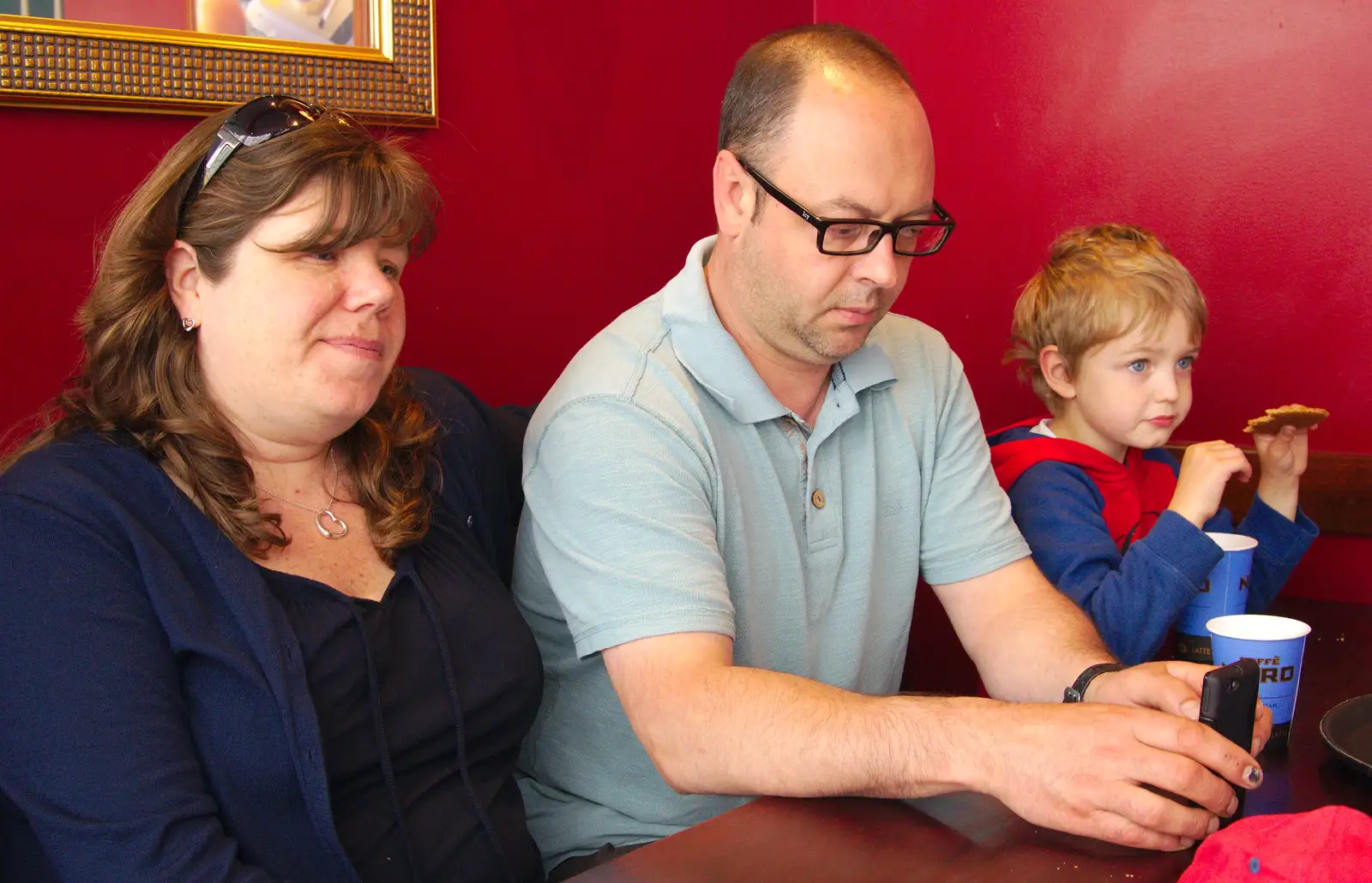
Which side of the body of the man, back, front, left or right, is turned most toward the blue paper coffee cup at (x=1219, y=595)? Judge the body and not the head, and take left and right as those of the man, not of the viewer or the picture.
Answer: left

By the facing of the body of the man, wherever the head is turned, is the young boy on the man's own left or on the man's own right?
on the man's own left

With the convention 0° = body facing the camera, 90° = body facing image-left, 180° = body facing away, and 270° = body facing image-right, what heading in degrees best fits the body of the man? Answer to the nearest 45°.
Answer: approximately 315°

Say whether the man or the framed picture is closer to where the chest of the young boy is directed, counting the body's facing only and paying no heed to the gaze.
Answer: the man

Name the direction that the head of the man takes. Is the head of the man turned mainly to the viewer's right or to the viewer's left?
to the viewer's right

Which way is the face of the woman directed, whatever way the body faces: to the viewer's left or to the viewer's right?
to the viewer's right

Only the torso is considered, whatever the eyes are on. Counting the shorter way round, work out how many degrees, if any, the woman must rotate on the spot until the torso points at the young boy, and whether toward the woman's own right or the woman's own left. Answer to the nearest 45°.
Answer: approximately 45° to the woman's own left

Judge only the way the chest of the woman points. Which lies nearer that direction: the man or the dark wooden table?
the dark wooden table

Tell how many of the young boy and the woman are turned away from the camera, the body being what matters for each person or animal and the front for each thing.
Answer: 0

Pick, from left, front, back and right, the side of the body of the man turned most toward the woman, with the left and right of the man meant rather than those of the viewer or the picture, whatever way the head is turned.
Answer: right
